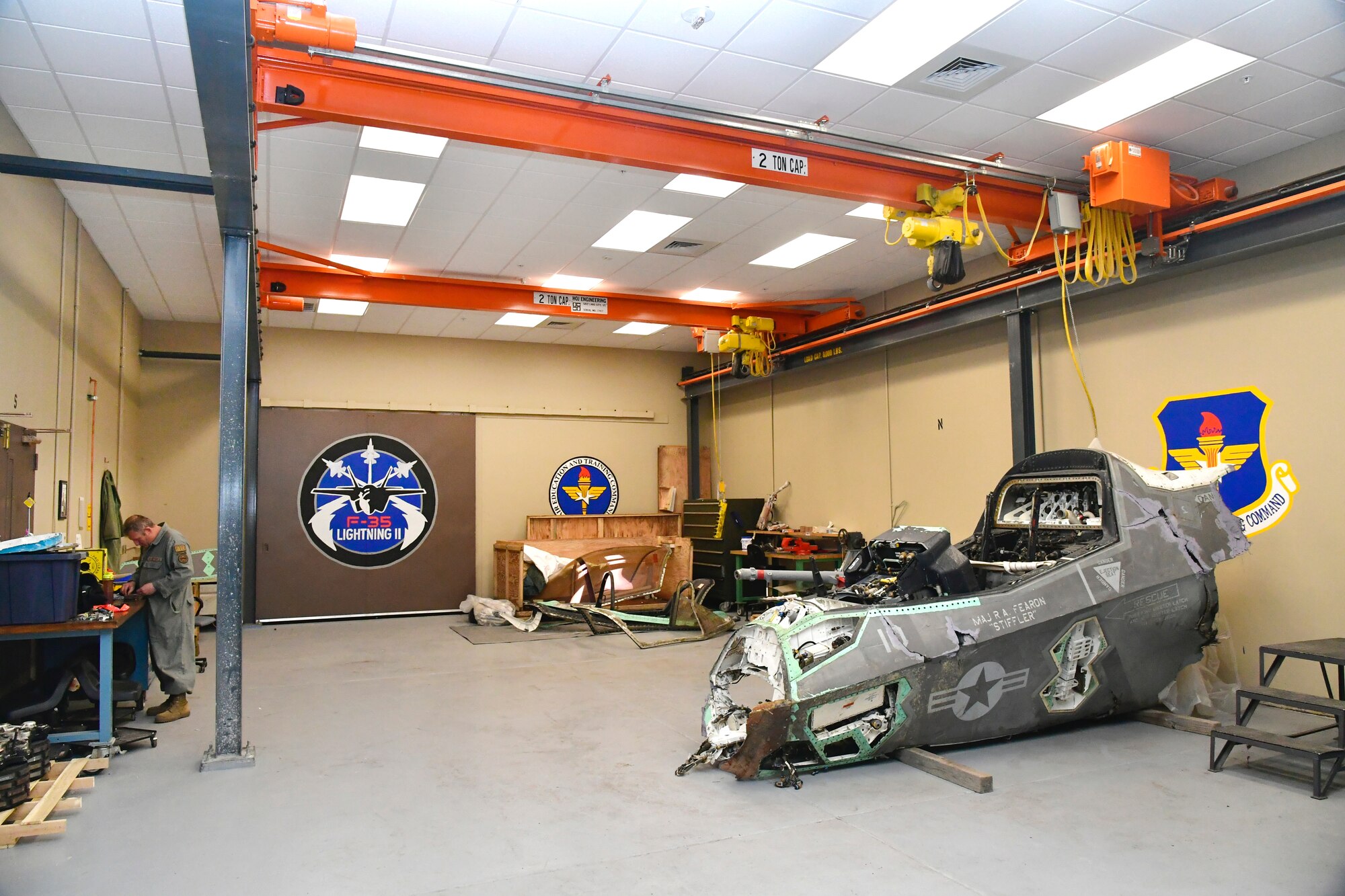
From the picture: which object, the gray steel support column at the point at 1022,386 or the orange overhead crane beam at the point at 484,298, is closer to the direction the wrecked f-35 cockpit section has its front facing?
the orange overhead crane beam

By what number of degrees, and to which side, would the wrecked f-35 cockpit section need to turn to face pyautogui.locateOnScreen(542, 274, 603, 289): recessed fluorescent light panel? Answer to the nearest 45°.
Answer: approximately 90° to its right

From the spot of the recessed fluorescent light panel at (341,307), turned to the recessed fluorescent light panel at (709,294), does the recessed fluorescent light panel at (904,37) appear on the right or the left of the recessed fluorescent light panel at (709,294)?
right

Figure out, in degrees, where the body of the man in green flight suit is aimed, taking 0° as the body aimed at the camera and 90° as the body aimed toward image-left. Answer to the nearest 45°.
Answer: approximately 45°

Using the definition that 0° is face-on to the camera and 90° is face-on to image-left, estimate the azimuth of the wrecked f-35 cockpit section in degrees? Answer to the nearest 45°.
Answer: approximately 45°

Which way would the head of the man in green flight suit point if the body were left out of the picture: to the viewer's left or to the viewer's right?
to the viewer's left
